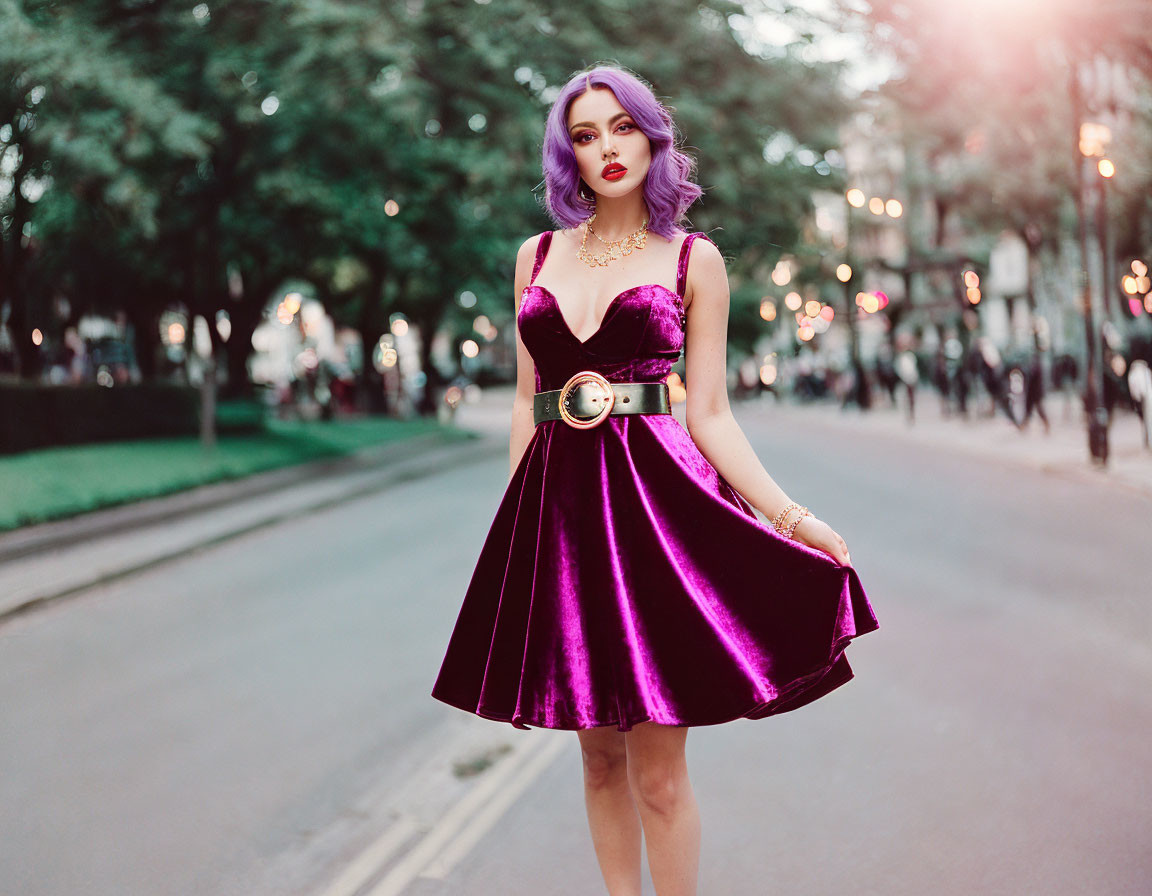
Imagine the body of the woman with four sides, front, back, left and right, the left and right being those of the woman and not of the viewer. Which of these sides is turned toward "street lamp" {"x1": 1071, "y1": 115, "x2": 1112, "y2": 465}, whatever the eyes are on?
back

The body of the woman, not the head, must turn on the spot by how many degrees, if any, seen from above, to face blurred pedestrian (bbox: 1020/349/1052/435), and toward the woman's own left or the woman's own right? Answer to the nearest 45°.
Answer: approximately 180°

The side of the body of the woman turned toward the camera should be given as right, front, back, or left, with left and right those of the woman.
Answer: front
